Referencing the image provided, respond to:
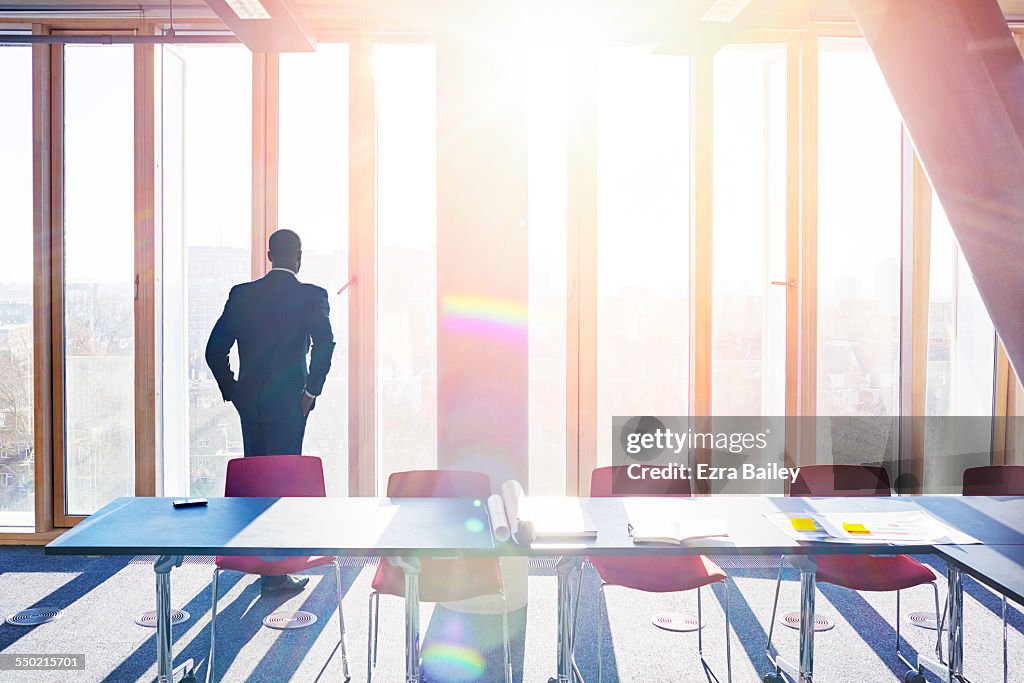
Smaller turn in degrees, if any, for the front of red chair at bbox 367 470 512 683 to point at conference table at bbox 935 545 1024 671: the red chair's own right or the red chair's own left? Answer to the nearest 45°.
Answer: approximately 45° to the red chair's own left

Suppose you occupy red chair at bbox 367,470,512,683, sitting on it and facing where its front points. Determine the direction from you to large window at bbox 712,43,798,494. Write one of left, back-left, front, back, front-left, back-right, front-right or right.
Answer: back-left

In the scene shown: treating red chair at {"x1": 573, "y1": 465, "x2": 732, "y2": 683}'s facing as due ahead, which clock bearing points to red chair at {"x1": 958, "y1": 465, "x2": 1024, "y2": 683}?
red chair at {"x1": 958, "y1": 465, "x2": 1024, "y2": 683} is roughly at 8 o'clock from red chair at {"x1": 573, "y1": 465, "x2": 732, "y2": 683}.

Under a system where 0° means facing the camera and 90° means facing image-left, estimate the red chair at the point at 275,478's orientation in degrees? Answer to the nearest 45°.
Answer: approximately 0°

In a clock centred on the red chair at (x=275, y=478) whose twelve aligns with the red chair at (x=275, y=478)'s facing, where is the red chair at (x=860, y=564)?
the red chair at (x=860, y=564) is roughly at 10 o'clock from the red chair at (x=275, y=478).

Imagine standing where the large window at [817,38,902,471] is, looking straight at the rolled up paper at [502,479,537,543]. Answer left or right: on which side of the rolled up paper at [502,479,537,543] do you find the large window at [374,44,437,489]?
right

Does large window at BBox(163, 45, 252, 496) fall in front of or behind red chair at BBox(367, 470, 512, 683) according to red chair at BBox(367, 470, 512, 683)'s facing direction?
behind

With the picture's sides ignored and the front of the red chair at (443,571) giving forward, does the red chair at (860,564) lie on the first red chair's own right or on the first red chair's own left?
on the first red chair's own left

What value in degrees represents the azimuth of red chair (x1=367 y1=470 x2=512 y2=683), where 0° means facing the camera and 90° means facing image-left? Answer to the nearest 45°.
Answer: approximately 0°

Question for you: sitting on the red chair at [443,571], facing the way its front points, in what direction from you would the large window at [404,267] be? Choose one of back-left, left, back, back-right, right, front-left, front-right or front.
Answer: back

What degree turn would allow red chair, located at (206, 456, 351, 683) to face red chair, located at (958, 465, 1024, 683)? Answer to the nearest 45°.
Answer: approximately 90° to its left
